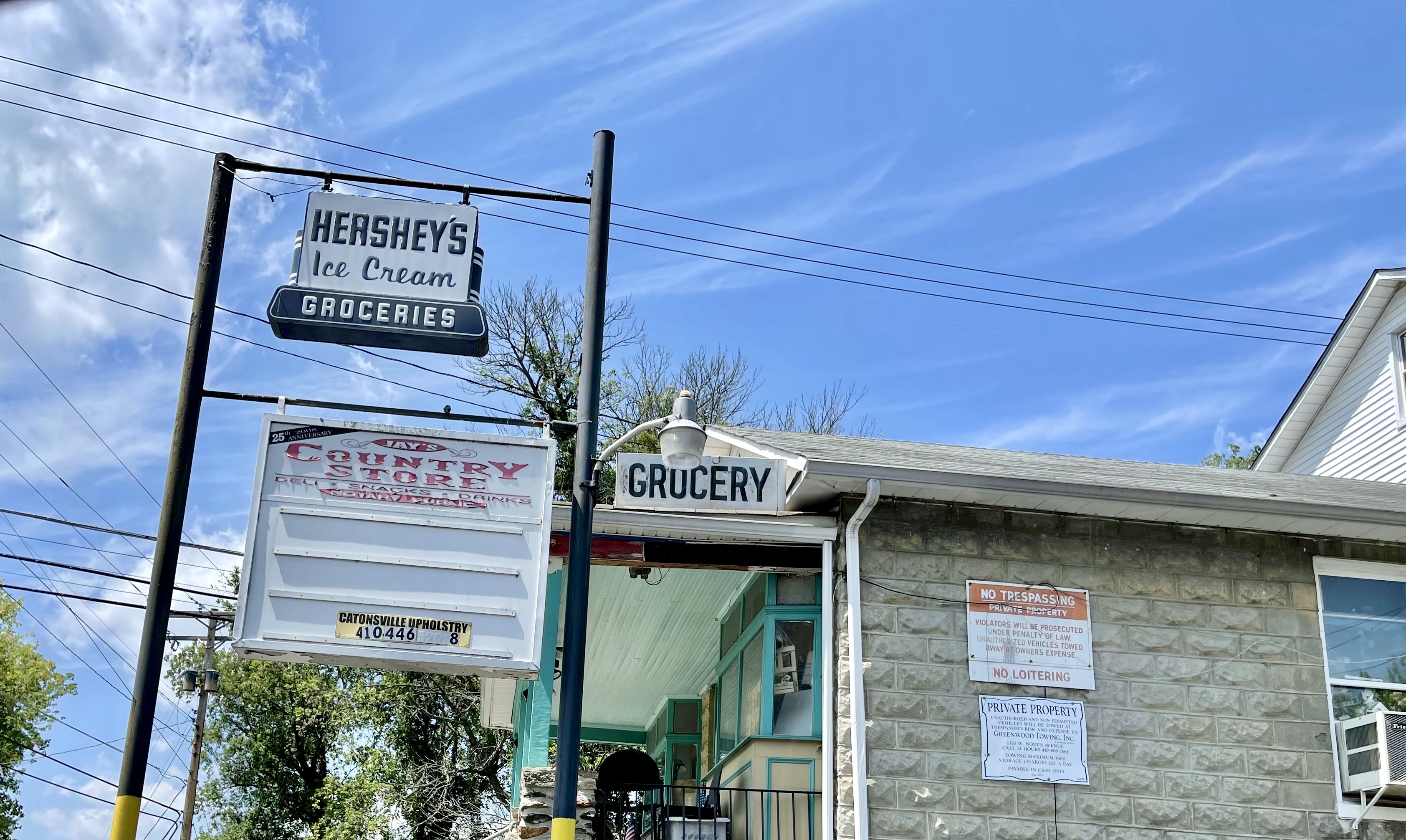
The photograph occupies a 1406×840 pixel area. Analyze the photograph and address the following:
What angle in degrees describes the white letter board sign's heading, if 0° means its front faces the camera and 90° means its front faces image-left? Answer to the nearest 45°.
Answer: approximately 0°

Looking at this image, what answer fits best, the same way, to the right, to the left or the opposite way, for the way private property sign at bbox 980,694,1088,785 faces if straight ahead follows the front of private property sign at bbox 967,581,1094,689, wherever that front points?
the same way

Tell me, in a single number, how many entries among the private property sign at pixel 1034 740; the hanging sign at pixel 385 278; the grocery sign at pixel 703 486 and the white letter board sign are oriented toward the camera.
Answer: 4

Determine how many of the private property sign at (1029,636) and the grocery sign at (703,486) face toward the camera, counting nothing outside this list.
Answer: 2

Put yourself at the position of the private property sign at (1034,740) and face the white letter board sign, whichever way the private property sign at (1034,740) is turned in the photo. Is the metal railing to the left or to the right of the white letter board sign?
right

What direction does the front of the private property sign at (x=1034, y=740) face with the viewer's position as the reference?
facing the viewer

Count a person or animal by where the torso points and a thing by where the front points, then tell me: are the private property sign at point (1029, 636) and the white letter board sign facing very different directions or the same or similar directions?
same or similar directions

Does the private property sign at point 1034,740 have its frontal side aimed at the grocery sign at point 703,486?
no

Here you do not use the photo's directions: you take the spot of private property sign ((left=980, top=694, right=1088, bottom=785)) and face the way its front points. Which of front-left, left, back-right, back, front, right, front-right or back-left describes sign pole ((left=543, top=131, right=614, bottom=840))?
front-right

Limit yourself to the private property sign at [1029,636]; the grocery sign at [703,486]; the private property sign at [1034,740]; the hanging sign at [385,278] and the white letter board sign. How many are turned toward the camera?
5

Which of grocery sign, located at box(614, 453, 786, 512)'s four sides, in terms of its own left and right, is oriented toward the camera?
front

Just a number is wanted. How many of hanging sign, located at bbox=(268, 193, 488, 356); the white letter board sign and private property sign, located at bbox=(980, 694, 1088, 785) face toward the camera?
3

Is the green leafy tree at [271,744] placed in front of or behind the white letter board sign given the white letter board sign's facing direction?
behind

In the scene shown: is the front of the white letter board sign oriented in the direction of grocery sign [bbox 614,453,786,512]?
no

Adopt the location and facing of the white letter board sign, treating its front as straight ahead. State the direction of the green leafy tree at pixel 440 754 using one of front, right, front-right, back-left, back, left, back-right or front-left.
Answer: back

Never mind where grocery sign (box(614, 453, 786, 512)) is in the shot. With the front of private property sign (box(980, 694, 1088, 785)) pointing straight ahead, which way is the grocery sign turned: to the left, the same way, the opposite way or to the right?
the same way

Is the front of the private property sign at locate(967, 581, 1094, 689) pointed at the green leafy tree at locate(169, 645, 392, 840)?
no

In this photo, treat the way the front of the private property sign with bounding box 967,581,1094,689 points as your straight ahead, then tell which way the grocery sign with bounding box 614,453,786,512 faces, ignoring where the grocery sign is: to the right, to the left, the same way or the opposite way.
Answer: the same way
